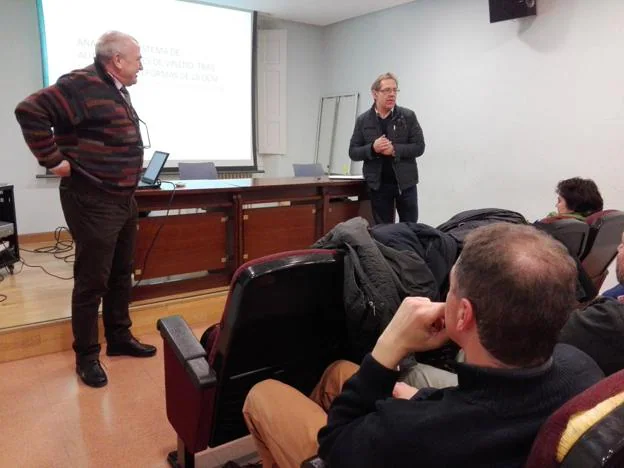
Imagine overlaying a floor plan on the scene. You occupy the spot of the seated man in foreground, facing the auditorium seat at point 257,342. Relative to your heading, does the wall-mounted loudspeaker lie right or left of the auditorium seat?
right

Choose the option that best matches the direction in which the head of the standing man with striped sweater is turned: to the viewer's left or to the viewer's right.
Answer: to the viewer's right

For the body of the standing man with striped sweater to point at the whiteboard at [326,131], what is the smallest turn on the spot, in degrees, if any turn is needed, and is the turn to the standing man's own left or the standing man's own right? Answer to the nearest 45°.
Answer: approximately 45° to the standing man's own left

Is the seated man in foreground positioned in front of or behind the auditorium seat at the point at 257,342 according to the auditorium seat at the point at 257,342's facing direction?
behind

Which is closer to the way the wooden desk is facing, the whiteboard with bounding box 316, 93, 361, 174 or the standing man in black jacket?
the standing man in black jacket

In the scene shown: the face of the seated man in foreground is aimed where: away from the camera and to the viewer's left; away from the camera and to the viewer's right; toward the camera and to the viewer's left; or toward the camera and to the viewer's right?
away from the camera and to the viewer's left

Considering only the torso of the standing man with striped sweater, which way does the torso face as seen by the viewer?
to the viewer's right

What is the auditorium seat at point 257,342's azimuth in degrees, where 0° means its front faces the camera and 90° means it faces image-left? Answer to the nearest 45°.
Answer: approximately 135°
